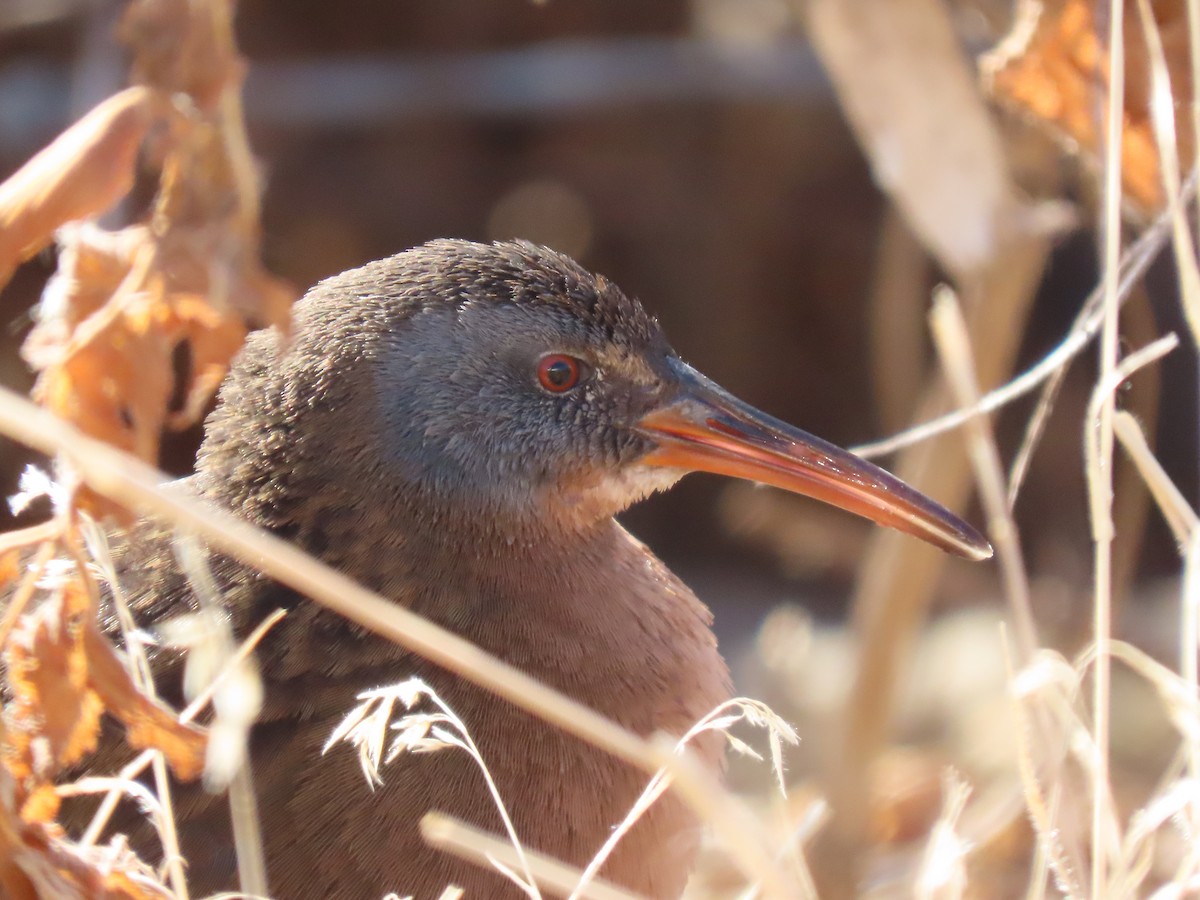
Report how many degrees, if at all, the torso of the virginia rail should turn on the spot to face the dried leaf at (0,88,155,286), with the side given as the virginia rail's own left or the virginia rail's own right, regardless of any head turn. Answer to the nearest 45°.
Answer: approximately 135° to the virginia rail's own right

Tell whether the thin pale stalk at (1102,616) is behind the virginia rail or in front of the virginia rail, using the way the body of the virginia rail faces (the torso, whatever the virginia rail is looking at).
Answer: in front

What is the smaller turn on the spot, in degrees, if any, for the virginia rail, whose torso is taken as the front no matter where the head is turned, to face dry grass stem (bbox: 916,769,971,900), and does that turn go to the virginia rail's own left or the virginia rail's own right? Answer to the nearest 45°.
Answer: approximately 45° to the virginia rail's own right

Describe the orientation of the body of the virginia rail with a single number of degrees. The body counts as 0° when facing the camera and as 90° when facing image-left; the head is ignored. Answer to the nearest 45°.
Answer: approximately 270°

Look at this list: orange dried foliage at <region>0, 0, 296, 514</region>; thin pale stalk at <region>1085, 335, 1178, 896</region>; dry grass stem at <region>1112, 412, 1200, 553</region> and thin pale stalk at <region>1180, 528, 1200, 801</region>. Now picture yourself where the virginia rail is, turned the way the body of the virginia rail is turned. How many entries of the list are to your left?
0

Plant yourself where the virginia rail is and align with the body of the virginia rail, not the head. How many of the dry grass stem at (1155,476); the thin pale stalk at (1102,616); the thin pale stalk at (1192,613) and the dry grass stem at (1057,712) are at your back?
0

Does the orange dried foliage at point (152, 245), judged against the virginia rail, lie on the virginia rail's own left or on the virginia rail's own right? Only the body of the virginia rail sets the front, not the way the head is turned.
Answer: on the virginia rail's own right

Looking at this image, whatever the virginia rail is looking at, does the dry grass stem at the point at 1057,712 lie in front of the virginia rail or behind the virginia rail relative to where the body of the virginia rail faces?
in front
